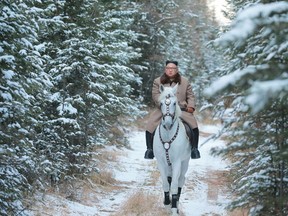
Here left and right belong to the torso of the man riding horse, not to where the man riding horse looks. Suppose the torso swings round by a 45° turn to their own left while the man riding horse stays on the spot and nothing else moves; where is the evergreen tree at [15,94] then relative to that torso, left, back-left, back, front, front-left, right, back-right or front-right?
right

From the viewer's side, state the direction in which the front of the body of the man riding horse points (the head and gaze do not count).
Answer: toward the camera

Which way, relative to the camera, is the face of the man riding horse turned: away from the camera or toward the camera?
toward the camera
